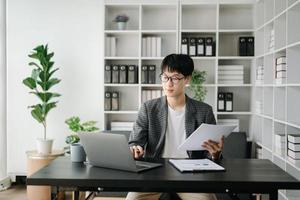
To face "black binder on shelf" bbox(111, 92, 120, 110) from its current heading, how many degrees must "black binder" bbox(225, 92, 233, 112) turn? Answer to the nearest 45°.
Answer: approximately 90° to its right

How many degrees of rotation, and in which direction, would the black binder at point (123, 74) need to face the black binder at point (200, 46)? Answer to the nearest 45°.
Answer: approximately 90° to its left

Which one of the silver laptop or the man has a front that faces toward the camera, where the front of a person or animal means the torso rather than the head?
the man

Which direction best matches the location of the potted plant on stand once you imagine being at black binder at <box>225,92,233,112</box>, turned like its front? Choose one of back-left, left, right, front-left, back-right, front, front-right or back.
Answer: right

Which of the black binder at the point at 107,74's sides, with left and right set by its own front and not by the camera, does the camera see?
front

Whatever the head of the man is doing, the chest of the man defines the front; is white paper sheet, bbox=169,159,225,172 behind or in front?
in front

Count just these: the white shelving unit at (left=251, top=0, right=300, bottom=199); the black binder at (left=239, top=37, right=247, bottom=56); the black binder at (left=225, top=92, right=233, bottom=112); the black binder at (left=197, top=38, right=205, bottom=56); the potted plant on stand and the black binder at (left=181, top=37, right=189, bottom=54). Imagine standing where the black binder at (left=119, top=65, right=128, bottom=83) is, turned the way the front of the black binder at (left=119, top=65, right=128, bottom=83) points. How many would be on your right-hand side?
1

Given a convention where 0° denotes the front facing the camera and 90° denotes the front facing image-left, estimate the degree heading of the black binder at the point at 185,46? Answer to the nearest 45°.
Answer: approximately 0°

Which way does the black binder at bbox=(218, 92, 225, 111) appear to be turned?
toward the camera

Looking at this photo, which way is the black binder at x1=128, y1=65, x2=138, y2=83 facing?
toward the camera

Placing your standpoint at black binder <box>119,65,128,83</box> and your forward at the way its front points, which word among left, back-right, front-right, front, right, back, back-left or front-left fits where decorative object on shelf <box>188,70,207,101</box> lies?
left

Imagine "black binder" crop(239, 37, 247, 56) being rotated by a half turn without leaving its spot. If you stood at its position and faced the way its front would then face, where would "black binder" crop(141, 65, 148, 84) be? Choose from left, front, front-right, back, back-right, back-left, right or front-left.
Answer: left

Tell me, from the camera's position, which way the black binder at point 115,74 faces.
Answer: facing the viewer

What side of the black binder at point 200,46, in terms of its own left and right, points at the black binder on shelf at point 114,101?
right

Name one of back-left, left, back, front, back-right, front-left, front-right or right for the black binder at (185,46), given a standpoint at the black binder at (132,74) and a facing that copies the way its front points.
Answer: left
